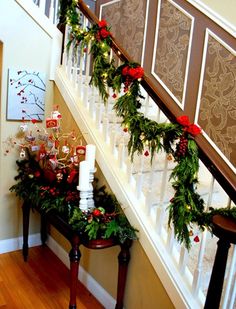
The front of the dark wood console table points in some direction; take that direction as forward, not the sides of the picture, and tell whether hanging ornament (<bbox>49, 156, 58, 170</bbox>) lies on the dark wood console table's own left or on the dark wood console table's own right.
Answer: on the dark wood console table's own right

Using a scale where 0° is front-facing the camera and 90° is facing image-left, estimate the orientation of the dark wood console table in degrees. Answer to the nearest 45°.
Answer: approximately 45°

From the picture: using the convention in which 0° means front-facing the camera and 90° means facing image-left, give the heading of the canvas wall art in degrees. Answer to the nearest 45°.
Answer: approximately 0°

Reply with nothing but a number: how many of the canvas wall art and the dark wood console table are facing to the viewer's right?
0

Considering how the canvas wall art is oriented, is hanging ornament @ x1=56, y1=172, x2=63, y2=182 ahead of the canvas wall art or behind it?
ahead

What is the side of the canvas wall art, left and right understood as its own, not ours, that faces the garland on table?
front

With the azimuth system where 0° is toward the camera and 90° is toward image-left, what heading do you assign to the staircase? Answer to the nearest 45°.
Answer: approximately 315°
